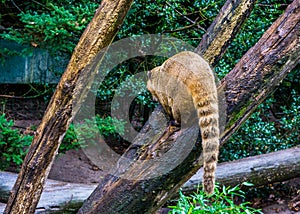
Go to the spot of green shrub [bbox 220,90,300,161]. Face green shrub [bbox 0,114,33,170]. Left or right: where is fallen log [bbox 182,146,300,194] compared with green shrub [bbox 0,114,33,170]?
left

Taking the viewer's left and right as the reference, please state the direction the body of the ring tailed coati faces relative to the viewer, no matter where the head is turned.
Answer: facing away from the viewer and to the left of the viewer

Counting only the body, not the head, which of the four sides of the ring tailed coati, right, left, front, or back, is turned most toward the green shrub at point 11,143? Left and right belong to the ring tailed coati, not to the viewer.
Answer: front

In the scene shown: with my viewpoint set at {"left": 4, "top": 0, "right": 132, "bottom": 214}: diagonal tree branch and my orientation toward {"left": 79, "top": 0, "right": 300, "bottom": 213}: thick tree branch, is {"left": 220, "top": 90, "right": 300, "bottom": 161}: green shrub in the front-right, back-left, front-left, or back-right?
front-left

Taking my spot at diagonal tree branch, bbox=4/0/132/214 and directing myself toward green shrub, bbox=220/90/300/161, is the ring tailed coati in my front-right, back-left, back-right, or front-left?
front-right

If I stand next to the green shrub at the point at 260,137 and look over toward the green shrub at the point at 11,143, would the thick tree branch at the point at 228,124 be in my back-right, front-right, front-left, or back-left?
front-left

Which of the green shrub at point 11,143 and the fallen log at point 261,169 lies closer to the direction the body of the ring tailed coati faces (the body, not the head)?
the green shrub
